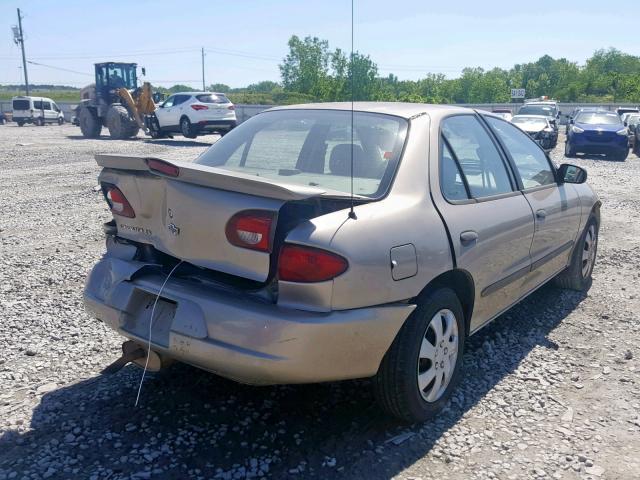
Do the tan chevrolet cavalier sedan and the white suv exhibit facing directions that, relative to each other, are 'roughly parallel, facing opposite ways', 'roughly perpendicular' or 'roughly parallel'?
roughly perpendicular

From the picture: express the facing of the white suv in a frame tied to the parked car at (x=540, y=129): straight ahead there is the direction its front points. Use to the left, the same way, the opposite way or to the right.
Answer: to the right

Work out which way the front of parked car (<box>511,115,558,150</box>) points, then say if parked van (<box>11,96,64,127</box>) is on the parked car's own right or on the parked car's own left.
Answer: on the parked car's own right

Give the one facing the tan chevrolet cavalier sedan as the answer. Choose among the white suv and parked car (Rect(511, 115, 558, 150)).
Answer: the parked car

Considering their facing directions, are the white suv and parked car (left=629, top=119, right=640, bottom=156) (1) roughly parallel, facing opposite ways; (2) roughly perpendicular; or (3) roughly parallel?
roughly perpendicular

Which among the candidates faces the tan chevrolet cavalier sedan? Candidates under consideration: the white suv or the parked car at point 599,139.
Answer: the parked car

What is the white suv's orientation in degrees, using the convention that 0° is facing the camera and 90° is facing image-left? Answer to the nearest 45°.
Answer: approximately 135°

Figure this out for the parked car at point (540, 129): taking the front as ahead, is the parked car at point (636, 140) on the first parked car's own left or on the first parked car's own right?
on the first parked car's own left

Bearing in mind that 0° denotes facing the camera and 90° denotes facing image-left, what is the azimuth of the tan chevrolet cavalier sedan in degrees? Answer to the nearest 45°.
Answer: approximately 225°

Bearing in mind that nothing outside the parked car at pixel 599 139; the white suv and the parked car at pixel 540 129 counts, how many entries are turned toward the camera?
2
